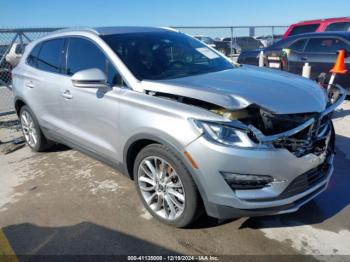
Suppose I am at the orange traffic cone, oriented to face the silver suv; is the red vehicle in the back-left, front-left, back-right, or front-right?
back-right

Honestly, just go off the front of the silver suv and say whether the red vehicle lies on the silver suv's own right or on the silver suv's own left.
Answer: on the silver suv's own left

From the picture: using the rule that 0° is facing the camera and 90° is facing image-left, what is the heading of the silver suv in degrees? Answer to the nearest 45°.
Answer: approximately 315°

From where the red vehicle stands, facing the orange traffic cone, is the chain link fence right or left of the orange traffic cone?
right

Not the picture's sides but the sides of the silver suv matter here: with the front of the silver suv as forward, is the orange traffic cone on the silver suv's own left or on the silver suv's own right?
on the silver suv's own left
